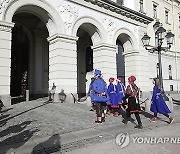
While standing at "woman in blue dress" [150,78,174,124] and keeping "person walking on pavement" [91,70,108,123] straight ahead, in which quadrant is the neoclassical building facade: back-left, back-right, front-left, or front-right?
front-right

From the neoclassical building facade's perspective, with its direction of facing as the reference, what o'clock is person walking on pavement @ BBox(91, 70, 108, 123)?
The person walking on pavement is roughly at 1 o'clock from the neoclassical building facade.

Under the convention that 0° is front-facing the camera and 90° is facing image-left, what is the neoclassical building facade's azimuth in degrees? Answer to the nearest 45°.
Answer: approximately 315°

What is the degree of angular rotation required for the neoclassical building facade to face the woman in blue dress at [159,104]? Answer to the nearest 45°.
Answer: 0° — it already faces them

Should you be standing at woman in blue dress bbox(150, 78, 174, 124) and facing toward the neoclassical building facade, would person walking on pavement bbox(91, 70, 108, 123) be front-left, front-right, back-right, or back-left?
front-left
